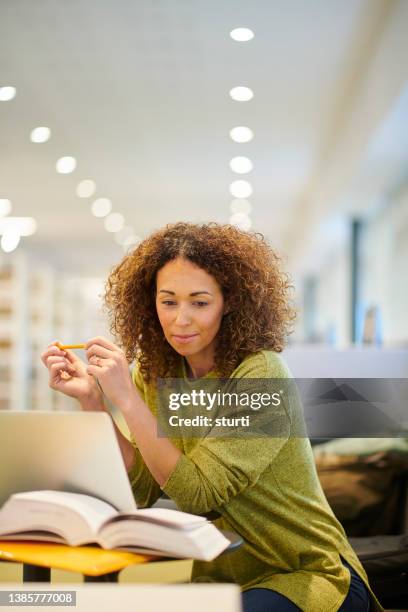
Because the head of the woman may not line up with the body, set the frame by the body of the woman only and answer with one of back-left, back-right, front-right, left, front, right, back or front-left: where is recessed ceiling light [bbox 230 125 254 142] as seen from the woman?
back-right

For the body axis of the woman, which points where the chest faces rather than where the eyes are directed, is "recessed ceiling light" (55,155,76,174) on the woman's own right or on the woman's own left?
on the woman's own right

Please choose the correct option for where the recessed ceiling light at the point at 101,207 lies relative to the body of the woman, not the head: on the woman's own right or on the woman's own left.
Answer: on the woman's own right

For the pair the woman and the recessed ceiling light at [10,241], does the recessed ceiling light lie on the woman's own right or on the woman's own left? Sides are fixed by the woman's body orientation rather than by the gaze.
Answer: on the woman's own right

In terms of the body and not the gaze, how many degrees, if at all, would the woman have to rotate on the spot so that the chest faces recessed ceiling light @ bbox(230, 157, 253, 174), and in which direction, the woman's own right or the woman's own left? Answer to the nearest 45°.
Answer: approximately 135° to the woman's own right

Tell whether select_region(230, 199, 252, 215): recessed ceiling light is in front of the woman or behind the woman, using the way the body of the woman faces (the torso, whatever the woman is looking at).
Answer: behind

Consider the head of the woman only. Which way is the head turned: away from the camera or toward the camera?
toward the camera

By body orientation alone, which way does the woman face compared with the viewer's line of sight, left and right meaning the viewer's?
facing the viewer and to the left of the viewer

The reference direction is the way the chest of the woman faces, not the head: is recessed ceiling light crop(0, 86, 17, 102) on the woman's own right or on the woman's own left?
on the woman's own right

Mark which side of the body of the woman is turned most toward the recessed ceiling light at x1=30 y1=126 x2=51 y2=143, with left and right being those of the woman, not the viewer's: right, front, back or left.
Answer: right

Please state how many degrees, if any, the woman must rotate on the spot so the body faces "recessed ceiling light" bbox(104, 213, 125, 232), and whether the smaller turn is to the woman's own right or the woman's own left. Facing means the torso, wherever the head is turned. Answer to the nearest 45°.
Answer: approximately 135° to the woman's own right
